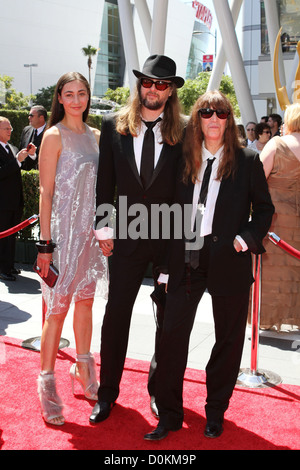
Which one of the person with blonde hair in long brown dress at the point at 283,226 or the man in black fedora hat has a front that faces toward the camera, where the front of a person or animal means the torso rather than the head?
the man in black fedora hat

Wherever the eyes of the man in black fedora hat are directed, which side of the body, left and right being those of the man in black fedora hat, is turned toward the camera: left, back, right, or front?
front

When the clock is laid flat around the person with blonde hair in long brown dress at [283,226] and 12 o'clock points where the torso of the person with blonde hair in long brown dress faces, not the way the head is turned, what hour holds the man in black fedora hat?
The man in black fedora hat is roughly at 7 o'clock from the person with blonde hair in long brown dress.

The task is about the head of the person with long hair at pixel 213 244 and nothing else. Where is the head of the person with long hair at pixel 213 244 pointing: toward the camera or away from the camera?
toward the camera

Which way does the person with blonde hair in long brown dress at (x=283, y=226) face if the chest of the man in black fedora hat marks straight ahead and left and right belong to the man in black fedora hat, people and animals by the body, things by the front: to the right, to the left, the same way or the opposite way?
the opposite way

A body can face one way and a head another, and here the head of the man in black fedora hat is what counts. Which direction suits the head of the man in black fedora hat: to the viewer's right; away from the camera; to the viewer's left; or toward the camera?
toward the camera

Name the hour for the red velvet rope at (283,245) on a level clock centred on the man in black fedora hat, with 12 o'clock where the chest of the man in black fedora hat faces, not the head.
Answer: The red velvet rope is roughly at 8 o'clock from the man in black fedora hat.

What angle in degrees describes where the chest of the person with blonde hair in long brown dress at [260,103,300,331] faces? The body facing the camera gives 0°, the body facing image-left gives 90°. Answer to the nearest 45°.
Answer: approximately 180°

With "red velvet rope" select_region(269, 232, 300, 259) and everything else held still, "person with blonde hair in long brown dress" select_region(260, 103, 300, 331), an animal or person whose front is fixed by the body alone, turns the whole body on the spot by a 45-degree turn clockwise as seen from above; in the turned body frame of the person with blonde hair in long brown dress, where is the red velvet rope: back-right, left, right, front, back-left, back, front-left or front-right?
back-right

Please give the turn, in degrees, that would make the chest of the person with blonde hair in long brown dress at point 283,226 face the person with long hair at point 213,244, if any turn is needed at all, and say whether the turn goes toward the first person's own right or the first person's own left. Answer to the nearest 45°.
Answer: approximately 180°

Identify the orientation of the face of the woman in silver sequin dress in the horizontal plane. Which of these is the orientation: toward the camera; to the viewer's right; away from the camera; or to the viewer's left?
toward the camera
